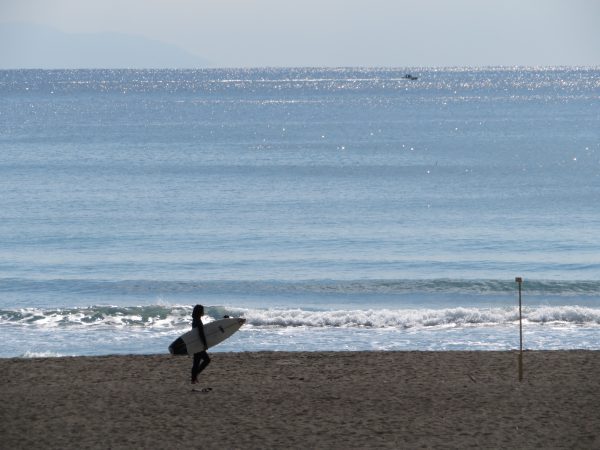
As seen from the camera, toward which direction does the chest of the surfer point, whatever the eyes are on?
to the viewer's right
